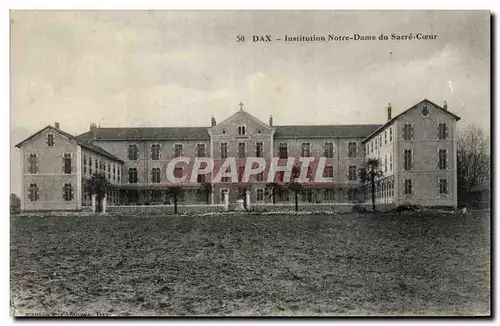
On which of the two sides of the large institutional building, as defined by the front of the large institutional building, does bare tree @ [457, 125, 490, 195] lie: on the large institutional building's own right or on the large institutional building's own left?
on the large institutional building's own left

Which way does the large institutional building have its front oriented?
toward the camera
